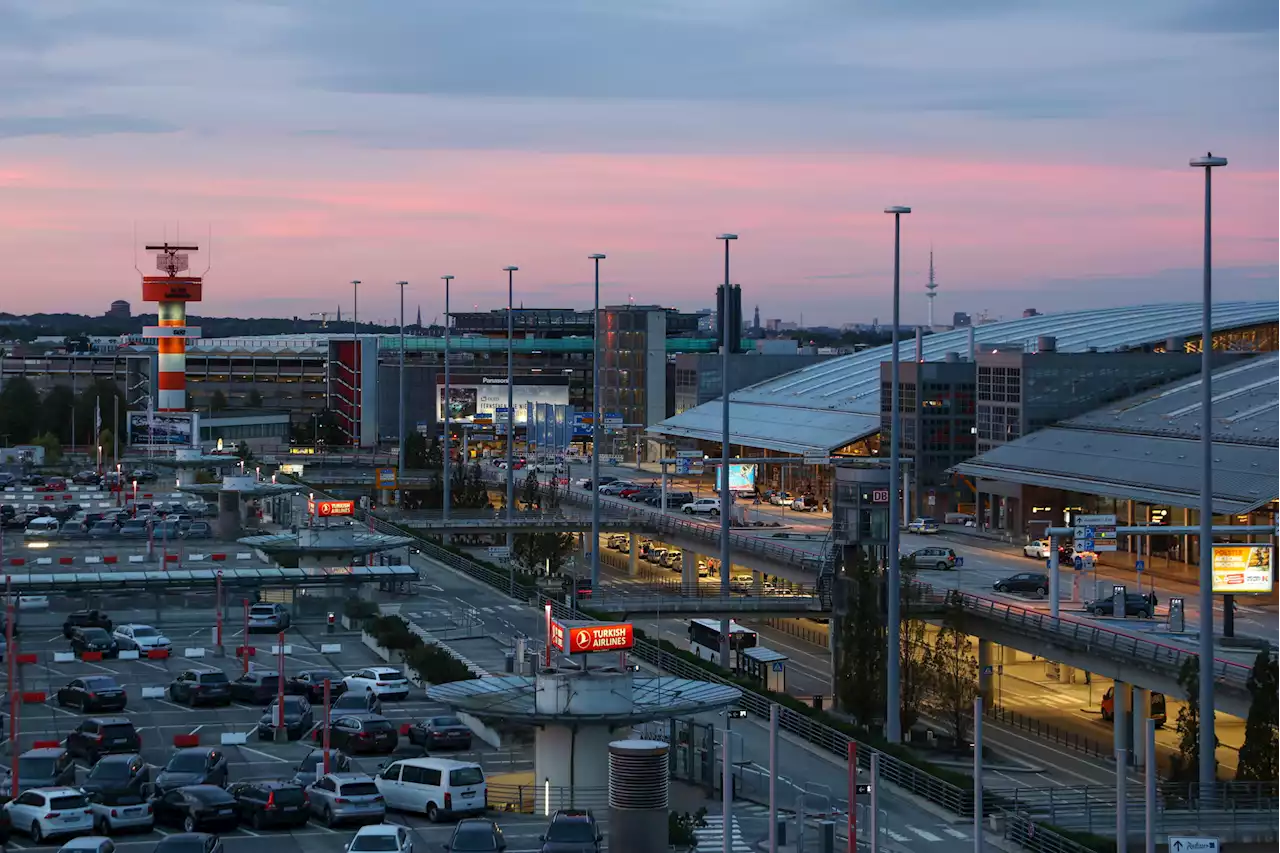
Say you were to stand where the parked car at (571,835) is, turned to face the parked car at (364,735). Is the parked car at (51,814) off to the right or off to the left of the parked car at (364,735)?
left

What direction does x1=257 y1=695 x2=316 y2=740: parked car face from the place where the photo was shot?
facing the viewer and to the left of the viewer

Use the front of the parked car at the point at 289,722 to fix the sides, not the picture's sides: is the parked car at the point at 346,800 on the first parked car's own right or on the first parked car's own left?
on the first parked car's own left

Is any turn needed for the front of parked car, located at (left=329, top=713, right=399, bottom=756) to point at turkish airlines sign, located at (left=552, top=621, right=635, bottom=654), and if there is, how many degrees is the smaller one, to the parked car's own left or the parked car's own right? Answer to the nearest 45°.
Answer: approximately 180°

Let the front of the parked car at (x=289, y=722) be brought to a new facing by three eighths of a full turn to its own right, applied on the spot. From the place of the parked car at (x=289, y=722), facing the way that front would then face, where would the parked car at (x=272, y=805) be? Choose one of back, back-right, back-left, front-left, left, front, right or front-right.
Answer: back
